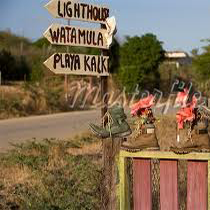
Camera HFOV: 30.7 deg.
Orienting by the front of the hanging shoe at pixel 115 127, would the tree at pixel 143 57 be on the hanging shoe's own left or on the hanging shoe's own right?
on the hanging shoe's own right

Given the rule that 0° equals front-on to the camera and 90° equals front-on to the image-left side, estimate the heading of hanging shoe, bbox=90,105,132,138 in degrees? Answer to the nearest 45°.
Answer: approximately 90°
